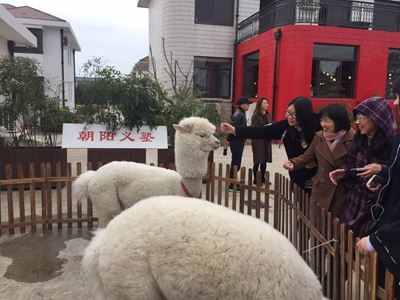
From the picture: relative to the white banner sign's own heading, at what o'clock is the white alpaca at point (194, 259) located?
The white alpaca is roughly at 12 o'clock from the white banner sign.

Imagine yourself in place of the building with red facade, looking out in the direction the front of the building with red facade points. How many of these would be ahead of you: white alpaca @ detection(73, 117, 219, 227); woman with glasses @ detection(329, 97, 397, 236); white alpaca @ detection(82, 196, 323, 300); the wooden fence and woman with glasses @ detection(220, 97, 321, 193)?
5

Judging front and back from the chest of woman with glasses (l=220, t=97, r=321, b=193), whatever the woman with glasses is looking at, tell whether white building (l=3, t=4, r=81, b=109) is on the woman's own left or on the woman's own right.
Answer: on the woman's own right

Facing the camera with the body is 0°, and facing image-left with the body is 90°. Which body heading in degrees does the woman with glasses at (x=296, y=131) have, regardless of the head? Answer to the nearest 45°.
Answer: approximately 45°

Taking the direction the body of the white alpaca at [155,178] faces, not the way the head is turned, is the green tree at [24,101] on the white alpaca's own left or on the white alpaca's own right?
on the white alpaca's own left

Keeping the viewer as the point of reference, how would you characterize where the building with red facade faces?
facing the viewer

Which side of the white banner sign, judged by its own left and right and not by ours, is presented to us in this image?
front

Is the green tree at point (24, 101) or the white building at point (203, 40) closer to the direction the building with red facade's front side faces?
the green tree

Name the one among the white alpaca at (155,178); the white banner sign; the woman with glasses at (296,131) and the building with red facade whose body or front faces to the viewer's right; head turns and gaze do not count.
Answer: the white alpaca

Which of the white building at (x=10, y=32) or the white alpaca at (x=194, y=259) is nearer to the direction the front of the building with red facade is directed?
the white alpaca

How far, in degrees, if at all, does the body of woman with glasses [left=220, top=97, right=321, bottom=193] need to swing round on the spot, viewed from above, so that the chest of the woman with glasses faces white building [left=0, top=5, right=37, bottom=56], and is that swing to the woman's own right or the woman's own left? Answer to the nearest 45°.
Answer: approximately 90° to the woman's own right

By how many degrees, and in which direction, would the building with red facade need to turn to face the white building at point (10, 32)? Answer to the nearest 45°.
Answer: approximately 45° to its right
